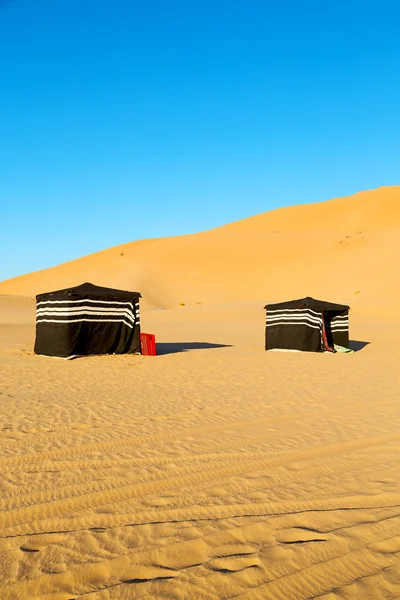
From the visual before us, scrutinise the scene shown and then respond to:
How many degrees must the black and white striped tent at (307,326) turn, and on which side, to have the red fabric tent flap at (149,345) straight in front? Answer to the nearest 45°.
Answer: approximately 90° to its right

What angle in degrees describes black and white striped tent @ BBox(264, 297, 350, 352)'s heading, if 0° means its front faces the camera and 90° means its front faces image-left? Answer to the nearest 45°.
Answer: approximately 315°

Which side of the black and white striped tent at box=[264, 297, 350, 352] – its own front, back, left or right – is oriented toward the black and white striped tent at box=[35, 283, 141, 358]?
right
